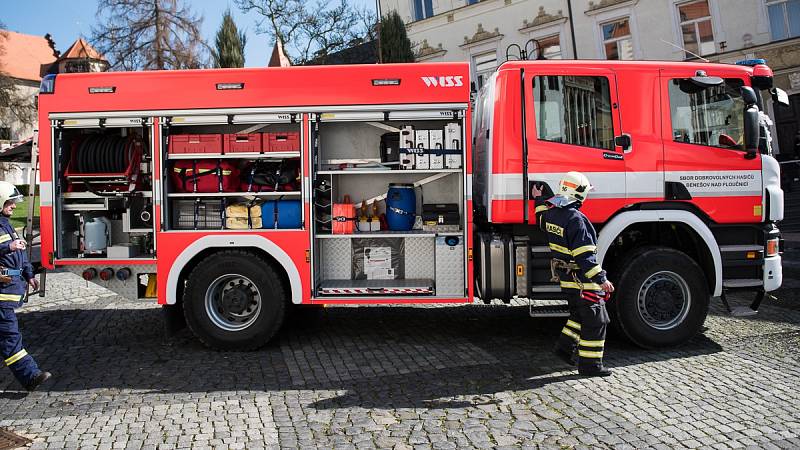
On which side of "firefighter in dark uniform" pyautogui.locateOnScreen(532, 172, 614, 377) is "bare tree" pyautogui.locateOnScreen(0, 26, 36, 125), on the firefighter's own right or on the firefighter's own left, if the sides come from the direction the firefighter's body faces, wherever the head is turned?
on the firefighter's own left

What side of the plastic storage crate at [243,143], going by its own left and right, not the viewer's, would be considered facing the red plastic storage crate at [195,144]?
right

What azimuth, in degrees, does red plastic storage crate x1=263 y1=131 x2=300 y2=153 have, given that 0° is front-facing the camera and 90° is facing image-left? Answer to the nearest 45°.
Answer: approximately 0°

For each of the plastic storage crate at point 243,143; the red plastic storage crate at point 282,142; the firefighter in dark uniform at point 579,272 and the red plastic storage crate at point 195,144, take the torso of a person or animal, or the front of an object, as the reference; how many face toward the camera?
3

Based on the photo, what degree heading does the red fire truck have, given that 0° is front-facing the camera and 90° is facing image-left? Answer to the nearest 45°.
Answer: approximately 270°
